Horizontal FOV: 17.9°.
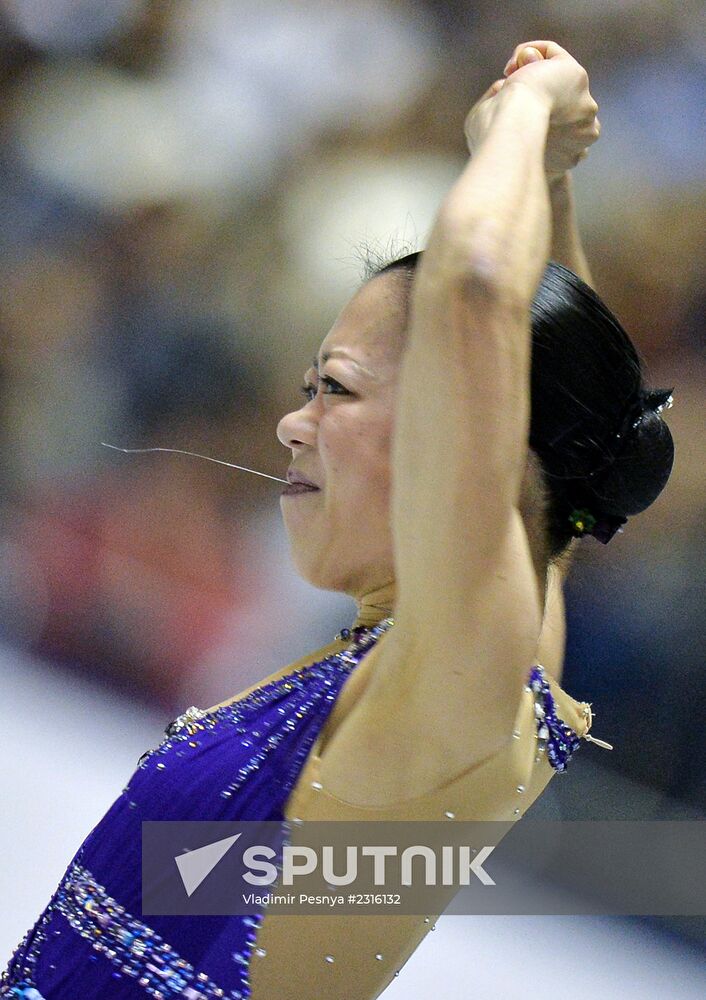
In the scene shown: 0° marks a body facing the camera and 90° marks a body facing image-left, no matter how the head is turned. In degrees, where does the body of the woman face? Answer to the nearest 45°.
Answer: approximately 90°
